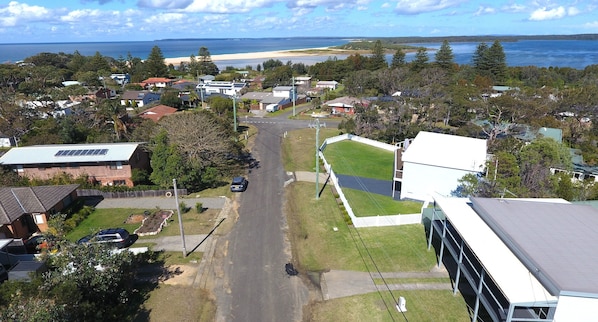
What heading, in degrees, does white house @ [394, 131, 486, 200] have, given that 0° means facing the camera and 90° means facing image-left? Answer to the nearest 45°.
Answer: approximately 90°

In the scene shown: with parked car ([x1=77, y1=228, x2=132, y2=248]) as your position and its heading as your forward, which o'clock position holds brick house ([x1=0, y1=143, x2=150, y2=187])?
The brick house is roughly at 3 o'clock from the parked car.

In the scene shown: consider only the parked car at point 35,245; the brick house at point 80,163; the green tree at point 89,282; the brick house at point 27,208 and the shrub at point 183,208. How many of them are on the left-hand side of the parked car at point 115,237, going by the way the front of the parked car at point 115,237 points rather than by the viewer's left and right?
1

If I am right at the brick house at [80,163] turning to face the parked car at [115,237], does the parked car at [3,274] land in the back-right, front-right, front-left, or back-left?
front-right

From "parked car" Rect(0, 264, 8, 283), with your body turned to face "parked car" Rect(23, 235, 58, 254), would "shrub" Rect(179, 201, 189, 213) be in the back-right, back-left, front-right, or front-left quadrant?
front-right

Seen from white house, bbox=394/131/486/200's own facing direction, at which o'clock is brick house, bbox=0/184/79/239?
The brick house is roughly at 11 o'clock from the white house.

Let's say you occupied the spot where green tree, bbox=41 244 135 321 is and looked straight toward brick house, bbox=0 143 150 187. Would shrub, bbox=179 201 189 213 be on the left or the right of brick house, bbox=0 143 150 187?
right

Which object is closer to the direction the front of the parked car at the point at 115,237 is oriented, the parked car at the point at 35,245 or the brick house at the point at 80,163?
the parked car

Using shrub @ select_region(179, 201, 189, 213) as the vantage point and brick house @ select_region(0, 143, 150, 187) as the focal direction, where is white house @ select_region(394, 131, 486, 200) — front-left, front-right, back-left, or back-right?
back-right

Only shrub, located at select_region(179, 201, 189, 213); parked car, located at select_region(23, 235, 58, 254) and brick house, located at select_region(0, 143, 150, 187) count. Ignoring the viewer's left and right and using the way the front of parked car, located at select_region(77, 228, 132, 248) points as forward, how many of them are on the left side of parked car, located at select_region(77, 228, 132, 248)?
0

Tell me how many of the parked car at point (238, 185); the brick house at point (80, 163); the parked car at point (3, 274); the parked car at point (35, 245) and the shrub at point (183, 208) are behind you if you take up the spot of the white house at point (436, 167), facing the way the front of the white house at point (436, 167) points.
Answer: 0

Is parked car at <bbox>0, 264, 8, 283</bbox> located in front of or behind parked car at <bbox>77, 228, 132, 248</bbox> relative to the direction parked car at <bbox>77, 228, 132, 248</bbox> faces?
in front

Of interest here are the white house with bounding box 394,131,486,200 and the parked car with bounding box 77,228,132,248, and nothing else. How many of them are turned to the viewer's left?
2

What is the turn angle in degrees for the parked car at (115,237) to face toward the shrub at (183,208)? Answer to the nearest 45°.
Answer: approximately 135° to its right

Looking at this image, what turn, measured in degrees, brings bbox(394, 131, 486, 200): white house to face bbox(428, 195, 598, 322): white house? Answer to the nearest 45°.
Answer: approximately 90° to its left

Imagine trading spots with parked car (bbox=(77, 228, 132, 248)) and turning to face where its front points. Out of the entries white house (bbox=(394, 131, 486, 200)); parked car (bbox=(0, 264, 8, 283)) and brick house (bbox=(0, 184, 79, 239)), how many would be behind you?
1

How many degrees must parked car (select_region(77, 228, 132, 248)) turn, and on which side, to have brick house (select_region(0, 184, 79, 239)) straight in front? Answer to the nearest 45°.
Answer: approximately 45° to its right

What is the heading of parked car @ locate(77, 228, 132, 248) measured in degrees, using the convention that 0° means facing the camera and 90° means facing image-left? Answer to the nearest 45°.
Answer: approximately 90°

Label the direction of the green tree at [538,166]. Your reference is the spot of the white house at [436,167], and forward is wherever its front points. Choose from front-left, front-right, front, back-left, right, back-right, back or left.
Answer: back

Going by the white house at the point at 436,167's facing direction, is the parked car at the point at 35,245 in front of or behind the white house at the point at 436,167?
in front

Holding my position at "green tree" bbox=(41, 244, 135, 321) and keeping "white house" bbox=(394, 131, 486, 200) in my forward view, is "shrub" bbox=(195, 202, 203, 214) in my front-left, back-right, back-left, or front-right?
front-left
